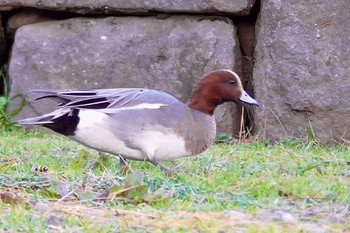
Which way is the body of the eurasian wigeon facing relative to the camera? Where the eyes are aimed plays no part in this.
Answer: to the viewer's right

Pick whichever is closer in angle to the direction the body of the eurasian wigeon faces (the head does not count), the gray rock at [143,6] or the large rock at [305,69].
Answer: the large rock

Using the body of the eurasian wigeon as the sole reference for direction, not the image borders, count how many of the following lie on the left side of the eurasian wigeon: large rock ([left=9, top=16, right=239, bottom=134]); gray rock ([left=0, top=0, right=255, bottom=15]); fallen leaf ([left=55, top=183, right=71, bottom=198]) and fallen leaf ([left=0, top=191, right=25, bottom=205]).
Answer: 2

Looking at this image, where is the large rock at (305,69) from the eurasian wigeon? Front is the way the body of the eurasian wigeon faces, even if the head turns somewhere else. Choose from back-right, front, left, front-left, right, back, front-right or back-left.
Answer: front-left

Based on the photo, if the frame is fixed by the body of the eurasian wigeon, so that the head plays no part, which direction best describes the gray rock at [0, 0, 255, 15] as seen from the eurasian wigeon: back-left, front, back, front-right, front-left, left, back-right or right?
left

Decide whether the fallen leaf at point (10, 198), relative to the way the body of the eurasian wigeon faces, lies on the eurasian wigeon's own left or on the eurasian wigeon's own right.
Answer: on the eurasian wigeon's own right

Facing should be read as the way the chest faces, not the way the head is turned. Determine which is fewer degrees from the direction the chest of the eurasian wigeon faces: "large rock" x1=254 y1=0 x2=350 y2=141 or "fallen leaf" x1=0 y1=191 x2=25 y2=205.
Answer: the large rock

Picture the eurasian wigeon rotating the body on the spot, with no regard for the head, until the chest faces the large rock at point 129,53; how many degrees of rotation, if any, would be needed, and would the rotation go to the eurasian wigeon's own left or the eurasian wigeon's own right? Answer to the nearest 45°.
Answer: approximately 90° to the eurasian wigeon's own left

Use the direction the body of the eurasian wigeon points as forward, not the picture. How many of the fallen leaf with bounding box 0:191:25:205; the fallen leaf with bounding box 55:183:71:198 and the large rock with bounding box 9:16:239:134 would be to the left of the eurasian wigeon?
1

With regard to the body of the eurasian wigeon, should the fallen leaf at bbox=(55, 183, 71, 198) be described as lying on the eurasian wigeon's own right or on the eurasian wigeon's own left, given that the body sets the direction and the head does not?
on the eurasian wigeon's own right
